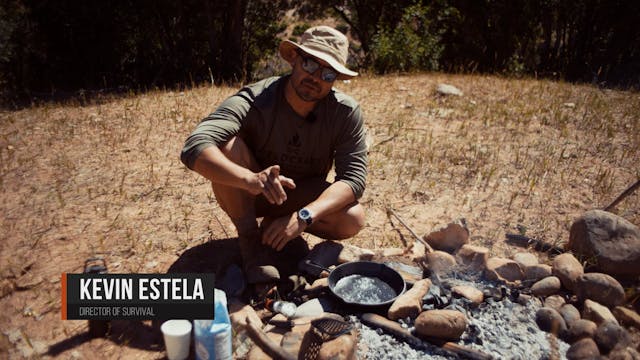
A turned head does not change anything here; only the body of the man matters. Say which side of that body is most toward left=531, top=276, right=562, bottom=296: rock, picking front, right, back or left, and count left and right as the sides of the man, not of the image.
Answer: left

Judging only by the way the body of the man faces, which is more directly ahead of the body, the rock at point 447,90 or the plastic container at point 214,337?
the plastic container

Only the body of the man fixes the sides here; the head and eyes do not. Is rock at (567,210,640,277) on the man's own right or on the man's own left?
on the man's own left

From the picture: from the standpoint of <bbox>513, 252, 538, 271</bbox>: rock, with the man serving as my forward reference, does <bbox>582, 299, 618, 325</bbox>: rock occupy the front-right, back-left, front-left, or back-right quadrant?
back-left

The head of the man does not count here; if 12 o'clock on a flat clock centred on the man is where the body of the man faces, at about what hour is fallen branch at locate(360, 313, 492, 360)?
The fallen branch is roughly at 11 o'clock from the man.

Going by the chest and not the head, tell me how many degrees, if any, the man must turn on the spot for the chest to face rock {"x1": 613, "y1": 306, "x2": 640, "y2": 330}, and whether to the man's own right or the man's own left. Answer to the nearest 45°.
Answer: approximately 45° to the man's own left

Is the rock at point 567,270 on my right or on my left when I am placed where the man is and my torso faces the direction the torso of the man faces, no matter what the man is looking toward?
on my left

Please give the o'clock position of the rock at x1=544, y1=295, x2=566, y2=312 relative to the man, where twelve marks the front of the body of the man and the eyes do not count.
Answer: The rock is roughly at 10 o'clock from the man.

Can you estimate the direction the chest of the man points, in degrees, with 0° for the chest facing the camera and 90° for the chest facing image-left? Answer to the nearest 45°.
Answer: approximately 0°

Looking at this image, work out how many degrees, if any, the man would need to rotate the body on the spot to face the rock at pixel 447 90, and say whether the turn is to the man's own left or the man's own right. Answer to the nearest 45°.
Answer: approximately 135° to the man's own left

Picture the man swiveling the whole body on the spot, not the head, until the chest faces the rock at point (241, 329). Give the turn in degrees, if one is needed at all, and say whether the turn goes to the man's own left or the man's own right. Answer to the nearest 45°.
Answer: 0° — they already face it

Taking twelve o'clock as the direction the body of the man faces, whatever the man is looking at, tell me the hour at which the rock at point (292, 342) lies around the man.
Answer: The rock is roughly at 12 o'clock from the man.

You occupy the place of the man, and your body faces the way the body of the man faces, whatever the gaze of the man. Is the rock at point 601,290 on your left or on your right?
on your left
